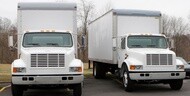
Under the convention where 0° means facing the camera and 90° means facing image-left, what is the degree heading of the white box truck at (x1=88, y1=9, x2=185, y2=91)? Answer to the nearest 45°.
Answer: approximately 315°
